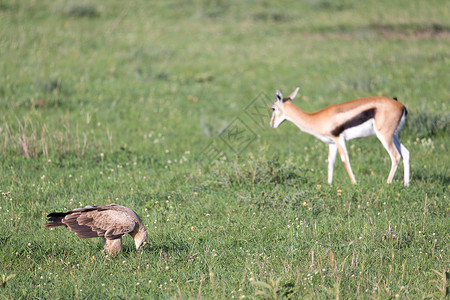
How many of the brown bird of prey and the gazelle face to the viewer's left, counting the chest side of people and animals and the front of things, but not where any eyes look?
1

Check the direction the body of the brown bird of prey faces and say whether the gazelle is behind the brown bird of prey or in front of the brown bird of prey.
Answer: in front

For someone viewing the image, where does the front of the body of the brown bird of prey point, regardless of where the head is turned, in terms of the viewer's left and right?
facing to the right of the viewer

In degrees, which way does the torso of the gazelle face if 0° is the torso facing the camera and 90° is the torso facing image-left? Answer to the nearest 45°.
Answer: approximately 90°

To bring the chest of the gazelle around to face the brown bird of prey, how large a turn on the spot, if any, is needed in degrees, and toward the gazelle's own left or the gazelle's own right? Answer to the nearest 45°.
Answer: approximately 45° to the gazelle's own left

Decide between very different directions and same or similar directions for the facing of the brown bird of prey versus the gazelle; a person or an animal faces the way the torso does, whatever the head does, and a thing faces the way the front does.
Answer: very different directions
